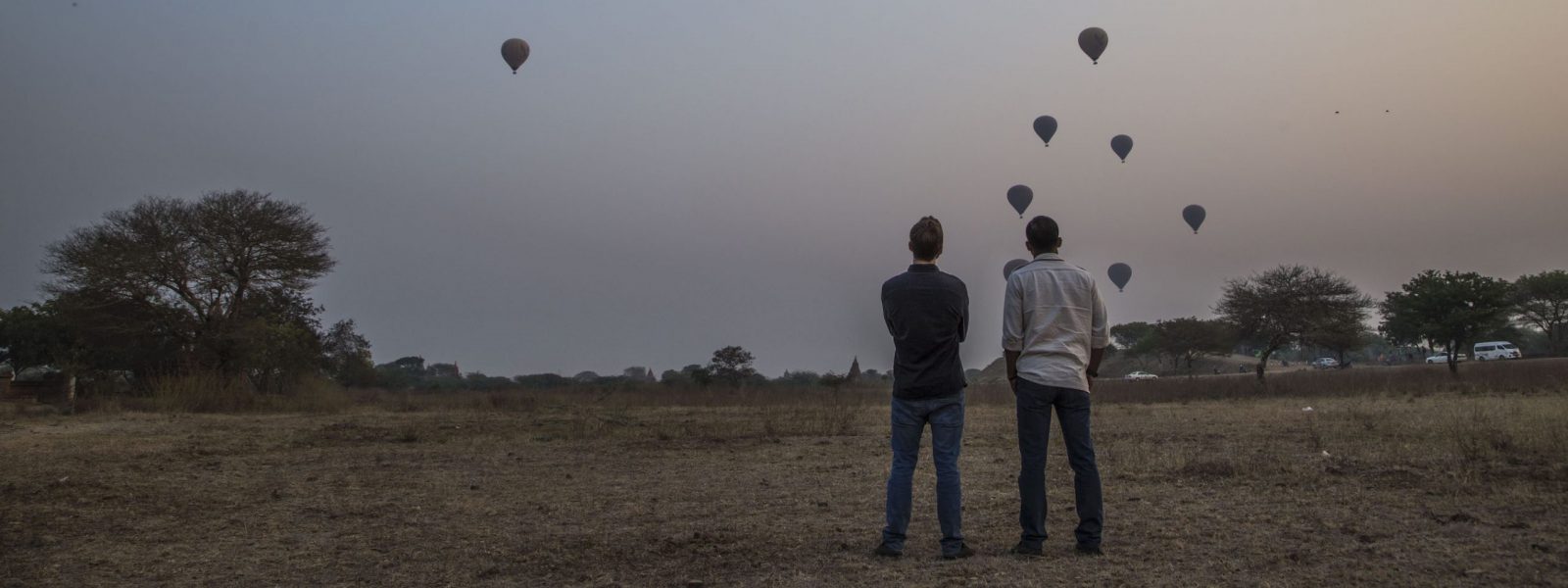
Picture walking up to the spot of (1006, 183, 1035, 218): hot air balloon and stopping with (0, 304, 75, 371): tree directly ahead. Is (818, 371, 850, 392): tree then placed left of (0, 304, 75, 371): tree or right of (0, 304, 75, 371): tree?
right

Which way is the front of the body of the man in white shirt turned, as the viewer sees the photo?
away from the camera

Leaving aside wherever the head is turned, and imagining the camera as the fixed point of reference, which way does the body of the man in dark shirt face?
away from the camera

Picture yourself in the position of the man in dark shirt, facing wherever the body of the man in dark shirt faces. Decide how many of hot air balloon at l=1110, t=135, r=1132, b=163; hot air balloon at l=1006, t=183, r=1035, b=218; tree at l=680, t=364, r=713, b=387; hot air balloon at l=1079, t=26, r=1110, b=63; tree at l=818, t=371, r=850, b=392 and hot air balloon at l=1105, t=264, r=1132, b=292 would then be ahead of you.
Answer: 6

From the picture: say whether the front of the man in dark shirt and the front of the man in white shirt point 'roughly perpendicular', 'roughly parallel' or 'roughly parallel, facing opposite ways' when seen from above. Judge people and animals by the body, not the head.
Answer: roughly parallel

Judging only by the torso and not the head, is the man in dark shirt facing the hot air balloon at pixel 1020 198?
yes

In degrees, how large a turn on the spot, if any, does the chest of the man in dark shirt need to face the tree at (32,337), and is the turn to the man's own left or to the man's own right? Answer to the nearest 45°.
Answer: approximately 45° to the man's own left

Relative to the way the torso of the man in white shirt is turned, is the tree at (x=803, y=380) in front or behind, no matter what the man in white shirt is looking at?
in front

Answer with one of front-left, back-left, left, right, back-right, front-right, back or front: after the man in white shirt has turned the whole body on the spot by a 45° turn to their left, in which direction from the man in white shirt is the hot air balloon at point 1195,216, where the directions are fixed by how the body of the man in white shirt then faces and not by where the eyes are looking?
front-right

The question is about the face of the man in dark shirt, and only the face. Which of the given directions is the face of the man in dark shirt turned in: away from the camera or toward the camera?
away from the camera

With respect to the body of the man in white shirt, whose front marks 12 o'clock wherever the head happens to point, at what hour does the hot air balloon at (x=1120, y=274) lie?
The hot air balloon is roughly at 12 o'clock from the man in white shirt.

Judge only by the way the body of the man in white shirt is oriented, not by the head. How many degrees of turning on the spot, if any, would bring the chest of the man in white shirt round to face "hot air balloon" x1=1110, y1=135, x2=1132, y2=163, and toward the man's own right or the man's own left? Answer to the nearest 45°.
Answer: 0° — they already face it

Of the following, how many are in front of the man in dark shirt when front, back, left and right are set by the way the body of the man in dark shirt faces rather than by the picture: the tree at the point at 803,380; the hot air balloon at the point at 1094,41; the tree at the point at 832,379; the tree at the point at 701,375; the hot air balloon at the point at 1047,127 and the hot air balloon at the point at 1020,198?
6

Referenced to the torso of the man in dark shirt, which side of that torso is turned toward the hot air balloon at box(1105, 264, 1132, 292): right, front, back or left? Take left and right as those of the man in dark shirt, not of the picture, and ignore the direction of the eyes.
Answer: front

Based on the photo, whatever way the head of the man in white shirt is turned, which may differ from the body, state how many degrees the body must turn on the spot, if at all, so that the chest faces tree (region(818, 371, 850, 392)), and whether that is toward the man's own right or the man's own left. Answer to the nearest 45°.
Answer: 0° — they already face it

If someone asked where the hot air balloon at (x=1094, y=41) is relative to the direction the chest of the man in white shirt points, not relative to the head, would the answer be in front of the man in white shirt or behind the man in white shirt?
in front

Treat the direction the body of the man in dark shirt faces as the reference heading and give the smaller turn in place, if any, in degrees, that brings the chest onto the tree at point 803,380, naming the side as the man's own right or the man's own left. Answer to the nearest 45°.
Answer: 0° — they already face it

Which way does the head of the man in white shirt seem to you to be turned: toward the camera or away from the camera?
away from the camera

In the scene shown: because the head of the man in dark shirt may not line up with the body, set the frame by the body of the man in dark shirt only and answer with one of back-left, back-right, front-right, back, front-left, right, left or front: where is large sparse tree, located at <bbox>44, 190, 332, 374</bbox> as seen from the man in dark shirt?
front-left
